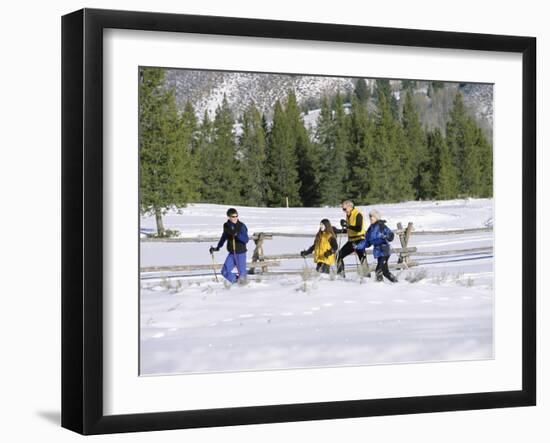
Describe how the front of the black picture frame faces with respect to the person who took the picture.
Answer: facing the viewer and to the right of the viewer
